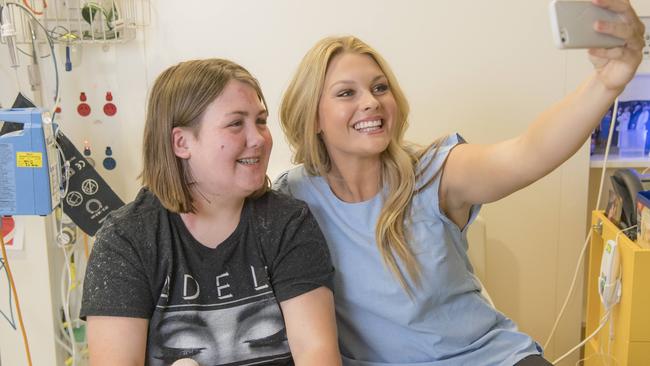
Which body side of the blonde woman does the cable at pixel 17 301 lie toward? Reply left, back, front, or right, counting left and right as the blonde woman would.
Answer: right

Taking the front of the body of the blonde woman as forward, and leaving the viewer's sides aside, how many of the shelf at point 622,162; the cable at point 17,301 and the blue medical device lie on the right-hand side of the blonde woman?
2

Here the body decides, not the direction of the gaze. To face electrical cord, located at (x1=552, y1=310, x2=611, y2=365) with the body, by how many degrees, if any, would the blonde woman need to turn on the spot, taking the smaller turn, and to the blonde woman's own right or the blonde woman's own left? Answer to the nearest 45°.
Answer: approximately 135° to the blonde woman's own left

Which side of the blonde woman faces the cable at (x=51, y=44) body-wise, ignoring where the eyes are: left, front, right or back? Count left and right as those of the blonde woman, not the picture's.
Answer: right

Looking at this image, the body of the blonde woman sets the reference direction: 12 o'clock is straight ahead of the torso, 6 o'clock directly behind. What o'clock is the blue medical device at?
The blue medical device is roughly at 3 o'clock from the blonde woman.

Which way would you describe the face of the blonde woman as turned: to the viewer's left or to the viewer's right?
to the viewer's right

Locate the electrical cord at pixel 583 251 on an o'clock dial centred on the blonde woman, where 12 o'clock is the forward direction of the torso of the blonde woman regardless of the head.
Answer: The electrical cord is roughly at 7 o'clock from the blonde woman.

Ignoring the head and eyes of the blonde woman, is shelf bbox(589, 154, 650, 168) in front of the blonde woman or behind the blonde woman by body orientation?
behind

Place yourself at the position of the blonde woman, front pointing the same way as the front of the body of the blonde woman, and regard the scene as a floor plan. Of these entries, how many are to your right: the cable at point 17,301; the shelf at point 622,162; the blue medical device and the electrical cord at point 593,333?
2
